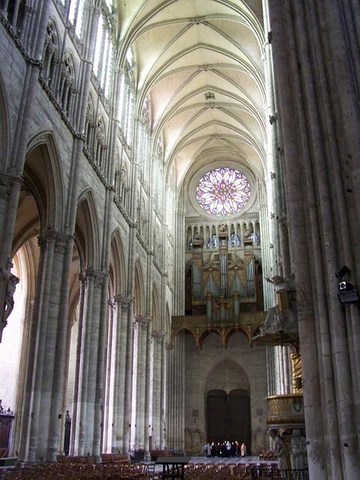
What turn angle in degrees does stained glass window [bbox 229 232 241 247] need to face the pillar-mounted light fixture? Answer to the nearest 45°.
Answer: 0° — it already faces it

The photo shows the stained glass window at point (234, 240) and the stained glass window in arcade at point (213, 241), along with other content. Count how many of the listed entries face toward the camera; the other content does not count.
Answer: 2

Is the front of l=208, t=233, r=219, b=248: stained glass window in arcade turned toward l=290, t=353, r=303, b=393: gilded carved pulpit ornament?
yes

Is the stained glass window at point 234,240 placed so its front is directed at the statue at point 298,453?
yes

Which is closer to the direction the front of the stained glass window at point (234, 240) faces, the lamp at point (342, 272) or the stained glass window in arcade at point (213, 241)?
the lamp

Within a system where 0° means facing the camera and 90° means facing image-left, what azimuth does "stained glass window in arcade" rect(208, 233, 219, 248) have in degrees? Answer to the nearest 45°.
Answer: approximately 0°

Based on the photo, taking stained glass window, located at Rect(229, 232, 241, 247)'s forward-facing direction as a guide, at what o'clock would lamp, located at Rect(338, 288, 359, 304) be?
The lamp is roughly at 12 o'clock from the stained glass window.
